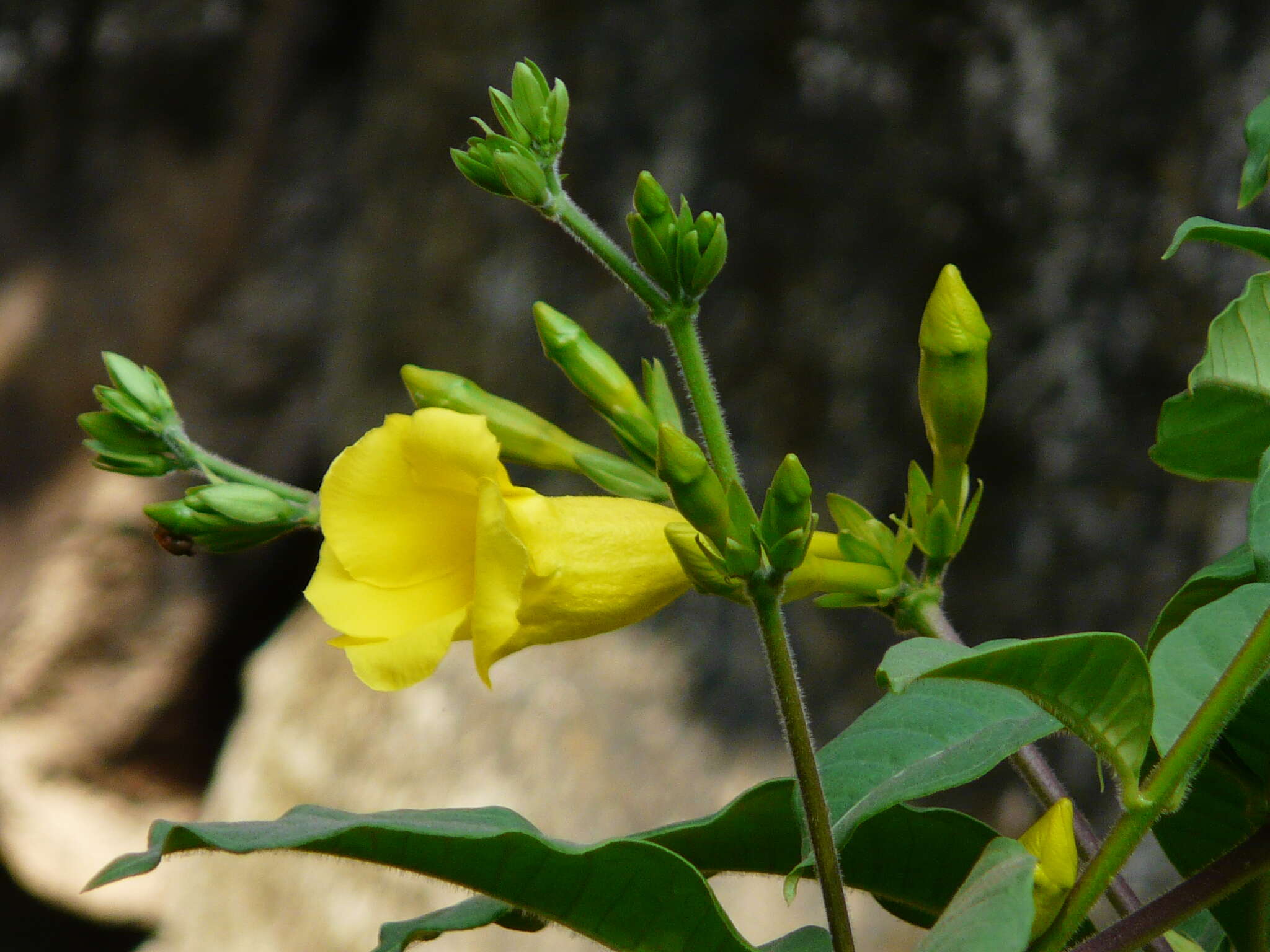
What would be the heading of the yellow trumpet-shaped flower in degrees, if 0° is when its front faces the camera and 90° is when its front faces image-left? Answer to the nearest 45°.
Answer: approximately 45°
